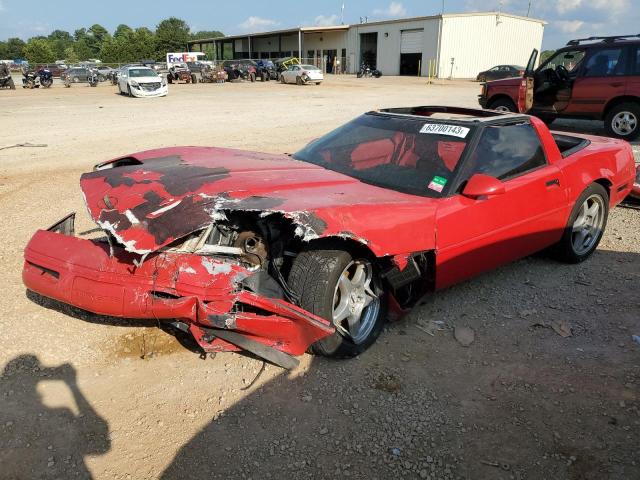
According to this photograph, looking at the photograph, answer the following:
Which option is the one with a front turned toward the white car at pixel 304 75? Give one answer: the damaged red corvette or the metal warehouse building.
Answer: the metal warehouse building

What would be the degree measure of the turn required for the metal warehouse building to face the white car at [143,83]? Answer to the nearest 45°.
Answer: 0° — it already faces it

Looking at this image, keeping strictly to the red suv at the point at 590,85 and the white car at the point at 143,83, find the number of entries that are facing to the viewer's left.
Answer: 1

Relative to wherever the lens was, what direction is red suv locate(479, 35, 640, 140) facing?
facing to the left of the viewer

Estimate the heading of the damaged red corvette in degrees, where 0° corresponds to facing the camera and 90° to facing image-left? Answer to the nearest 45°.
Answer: approximately 45°

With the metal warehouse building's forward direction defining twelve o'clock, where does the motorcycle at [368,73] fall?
The motorcycle is roughly at 1 o'clock from the metal warehouse building.

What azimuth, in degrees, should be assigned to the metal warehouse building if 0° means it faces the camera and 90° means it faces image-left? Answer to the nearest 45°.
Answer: approximately 45°

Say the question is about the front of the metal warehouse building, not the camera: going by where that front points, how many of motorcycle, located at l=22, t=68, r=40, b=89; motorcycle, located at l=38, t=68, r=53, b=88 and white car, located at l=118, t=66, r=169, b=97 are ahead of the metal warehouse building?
3

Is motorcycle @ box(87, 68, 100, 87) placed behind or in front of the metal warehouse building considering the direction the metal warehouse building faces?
in front

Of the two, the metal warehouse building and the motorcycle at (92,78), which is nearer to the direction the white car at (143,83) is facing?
the metal warehouse building

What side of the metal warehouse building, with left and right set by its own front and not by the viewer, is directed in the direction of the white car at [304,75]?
front
